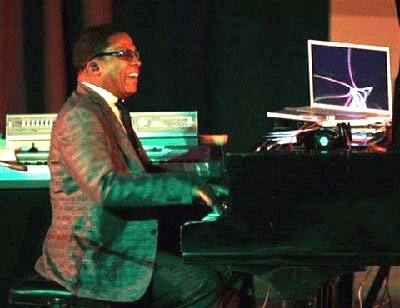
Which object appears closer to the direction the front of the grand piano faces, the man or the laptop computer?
the man

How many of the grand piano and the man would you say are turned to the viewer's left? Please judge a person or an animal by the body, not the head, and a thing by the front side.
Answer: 1

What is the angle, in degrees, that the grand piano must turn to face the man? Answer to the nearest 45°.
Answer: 0° — it already faces them

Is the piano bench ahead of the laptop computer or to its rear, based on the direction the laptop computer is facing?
ahead

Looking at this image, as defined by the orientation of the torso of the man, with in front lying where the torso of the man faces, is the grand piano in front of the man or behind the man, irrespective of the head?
in front

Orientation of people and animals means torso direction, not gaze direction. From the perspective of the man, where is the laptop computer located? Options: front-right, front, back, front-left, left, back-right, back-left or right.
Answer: front-left

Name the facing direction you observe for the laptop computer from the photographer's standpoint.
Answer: facing the viewer and to the left of the viewer

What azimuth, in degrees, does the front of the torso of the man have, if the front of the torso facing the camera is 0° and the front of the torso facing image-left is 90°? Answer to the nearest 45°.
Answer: approximately 270°

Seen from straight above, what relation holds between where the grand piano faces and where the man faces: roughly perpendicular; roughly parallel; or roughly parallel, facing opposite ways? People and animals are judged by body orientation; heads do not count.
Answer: roughly parallel, facing opposite ways

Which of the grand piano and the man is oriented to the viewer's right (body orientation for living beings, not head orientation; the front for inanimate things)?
the man

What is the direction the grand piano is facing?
to the viewer's left

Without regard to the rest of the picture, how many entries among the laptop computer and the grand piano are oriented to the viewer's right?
0
